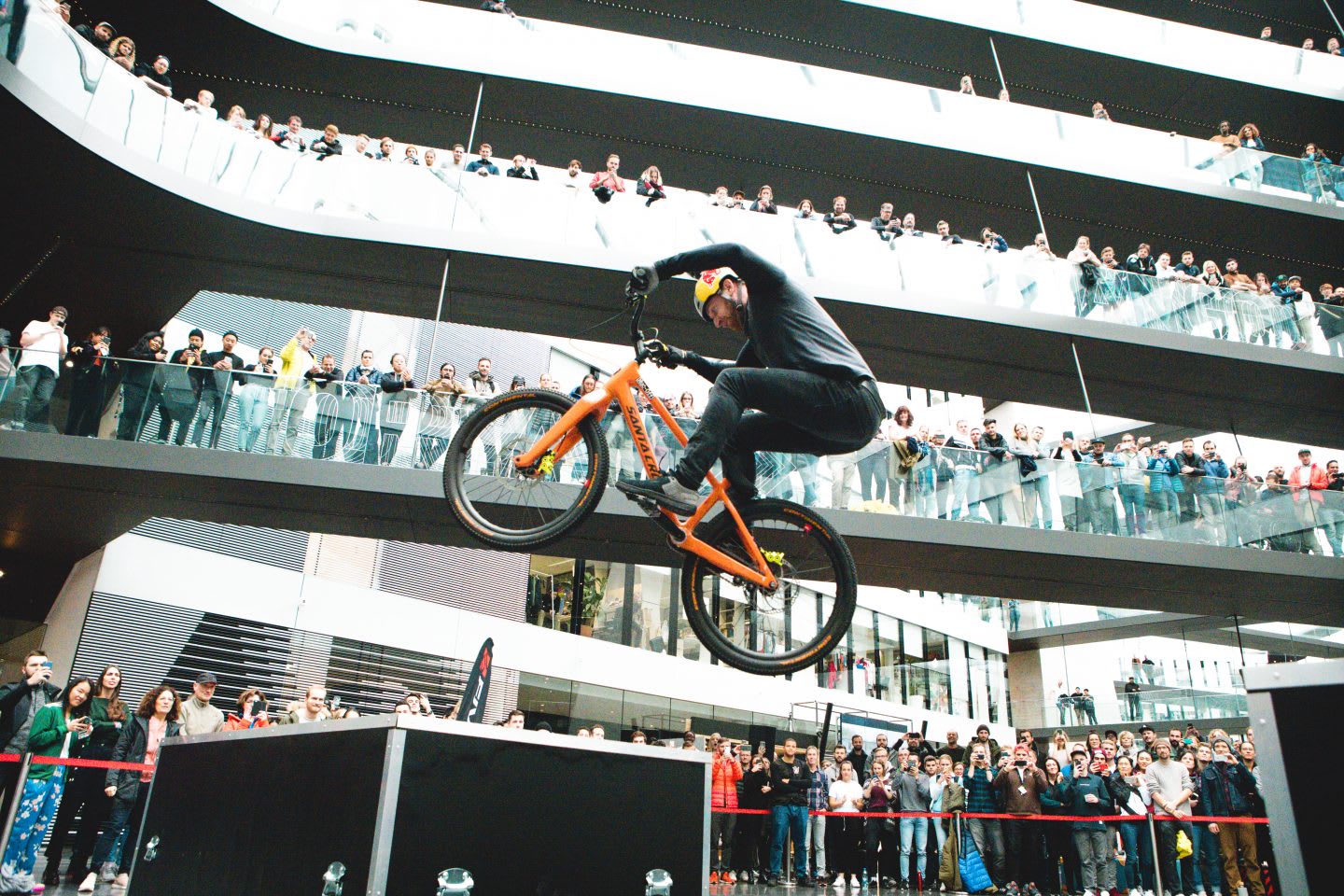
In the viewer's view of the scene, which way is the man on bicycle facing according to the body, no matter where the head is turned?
to the viewer's left

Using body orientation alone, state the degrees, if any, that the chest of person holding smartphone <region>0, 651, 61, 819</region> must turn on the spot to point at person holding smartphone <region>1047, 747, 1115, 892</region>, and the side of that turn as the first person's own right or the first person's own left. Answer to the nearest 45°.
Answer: approximately 45° to the first person's own left

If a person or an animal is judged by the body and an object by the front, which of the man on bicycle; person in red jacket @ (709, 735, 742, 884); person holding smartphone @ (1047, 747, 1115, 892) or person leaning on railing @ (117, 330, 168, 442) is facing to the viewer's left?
the man on bicycle

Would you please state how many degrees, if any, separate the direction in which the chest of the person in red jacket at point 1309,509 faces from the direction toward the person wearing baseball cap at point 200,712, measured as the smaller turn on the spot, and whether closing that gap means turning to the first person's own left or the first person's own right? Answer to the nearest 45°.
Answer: approximately 45° to the first person's own right

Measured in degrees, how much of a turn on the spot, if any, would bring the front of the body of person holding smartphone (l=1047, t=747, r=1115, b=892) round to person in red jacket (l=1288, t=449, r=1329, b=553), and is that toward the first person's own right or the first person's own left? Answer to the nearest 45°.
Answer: approximately 135° to the first person's own left

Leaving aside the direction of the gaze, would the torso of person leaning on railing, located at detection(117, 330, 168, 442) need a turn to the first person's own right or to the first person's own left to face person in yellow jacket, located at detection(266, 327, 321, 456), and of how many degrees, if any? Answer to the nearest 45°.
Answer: approximately 45° to the first person's own left

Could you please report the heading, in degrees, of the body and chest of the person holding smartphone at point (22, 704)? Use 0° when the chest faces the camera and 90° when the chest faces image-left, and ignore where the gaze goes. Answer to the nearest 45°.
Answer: approximately 315°
